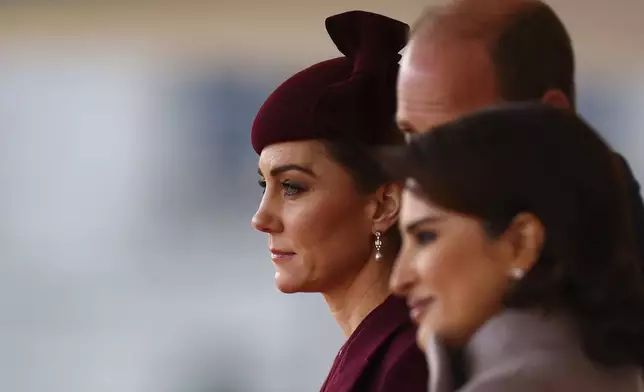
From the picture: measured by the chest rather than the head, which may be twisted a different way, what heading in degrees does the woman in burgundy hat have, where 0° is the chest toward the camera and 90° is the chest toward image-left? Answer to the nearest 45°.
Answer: approximately 90°

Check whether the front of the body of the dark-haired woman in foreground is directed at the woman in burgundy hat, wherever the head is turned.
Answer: no

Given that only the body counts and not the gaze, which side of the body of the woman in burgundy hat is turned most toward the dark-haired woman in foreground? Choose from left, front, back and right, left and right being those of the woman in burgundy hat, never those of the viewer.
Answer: left

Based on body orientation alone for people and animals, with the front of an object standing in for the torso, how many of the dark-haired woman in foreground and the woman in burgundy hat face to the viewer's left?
2

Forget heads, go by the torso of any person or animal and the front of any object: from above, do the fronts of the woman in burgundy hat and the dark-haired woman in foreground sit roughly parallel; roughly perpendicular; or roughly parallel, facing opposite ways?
roughly parallel

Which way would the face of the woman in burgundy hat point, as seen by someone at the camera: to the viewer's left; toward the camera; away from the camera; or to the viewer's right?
to the viewer's left

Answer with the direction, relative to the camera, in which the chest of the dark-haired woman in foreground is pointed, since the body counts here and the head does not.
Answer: to the viewer's left
